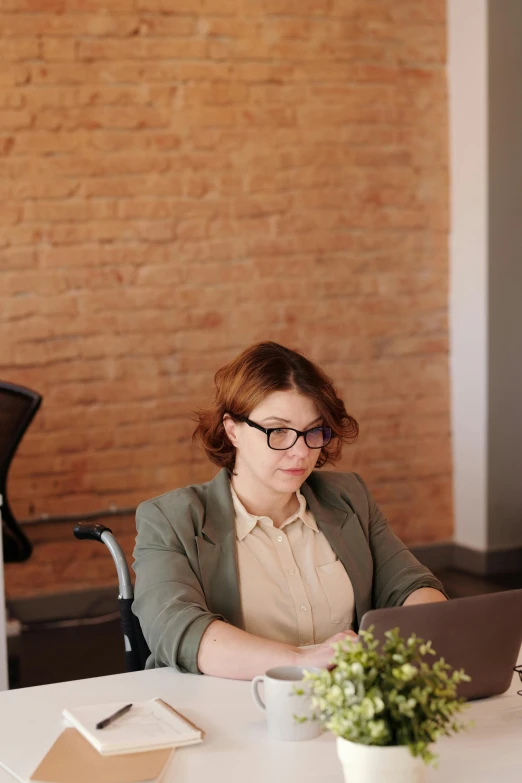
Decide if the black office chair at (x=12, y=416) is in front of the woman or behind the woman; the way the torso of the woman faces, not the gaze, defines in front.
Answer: behind

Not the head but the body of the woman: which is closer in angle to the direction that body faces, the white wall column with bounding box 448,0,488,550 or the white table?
the white table

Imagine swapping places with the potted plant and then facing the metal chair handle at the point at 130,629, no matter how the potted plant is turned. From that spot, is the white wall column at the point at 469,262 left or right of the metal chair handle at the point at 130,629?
right

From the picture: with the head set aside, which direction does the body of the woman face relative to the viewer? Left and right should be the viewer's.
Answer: facing the viewer and to the right of the viewer

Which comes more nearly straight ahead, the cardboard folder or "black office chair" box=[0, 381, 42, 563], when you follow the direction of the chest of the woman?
the cardboard folder

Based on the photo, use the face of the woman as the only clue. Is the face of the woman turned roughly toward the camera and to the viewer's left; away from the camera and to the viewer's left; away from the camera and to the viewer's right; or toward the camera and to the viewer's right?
toward the camera and to the viewer's right

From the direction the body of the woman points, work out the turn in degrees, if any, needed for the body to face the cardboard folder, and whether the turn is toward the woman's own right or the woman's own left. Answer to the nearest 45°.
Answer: approximately 45° to the woman's own right

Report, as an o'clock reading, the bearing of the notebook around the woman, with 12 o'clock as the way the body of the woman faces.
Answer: The notebook is roughly at 2 o'clock from the woman.
